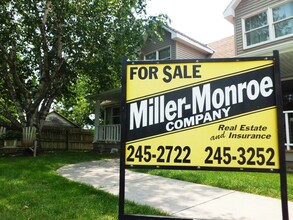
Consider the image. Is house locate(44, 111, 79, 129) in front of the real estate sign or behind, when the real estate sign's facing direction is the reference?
behind

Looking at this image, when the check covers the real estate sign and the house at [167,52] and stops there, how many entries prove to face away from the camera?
0

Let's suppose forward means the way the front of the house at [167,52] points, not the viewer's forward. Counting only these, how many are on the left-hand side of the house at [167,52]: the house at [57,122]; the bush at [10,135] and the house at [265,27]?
1

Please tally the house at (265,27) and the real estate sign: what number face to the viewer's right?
0

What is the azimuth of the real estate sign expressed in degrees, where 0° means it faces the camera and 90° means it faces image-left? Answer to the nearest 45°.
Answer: approximately 0°

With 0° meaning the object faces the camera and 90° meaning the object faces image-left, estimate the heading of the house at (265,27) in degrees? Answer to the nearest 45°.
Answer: approximately 45°

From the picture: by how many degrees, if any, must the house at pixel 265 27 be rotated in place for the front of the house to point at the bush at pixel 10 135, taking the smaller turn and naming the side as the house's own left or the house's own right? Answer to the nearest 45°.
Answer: approximately 45° to the house's own right

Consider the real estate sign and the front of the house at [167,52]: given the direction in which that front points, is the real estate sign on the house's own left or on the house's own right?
on the house's own left

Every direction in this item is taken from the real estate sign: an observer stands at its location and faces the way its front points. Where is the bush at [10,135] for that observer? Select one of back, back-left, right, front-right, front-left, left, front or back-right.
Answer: back-right

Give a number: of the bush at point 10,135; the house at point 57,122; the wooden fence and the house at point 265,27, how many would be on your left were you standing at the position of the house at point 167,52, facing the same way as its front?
1

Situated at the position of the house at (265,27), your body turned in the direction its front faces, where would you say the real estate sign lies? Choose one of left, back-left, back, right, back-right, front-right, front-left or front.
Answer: front-left

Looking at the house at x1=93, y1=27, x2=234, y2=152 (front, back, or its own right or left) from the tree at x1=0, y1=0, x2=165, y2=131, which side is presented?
front
